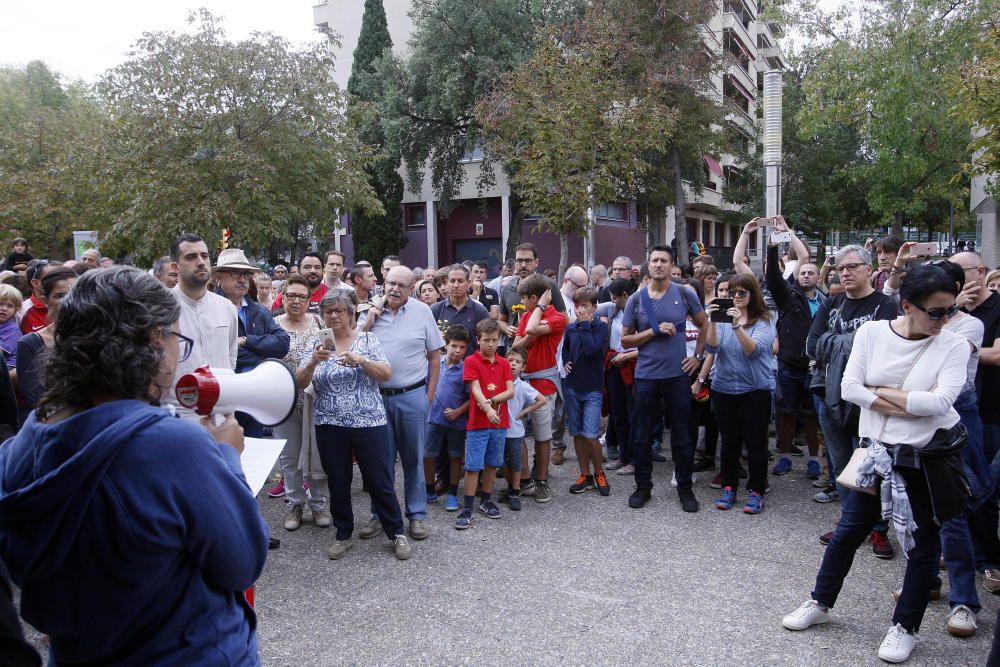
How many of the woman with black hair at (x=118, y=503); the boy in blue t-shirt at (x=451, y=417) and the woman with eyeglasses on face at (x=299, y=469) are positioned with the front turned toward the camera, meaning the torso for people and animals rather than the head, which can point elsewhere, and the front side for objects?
2

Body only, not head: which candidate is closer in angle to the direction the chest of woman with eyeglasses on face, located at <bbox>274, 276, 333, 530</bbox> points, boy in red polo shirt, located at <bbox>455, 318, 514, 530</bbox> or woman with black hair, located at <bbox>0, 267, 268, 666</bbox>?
the woman with black hair

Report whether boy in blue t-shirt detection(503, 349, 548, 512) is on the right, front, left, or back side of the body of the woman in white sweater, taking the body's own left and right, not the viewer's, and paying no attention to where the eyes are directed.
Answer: right

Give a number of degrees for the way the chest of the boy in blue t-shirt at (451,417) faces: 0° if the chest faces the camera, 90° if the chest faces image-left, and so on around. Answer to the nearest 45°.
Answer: approximately 0°

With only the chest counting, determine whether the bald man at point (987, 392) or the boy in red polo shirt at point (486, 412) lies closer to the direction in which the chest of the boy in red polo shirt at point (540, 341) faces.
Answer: the boy in red polo shirt

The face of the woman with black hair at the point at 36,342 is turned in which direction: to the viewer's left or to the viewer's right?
to the viewer's right

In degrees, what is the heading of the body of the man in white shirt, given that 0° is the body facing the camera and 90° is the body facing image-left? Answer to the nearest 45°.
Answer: approximately 0°

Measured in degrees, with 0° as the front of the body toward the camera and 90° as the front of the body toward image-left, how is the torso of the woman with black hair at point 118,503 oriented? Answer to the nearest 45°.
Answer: approximately 225°

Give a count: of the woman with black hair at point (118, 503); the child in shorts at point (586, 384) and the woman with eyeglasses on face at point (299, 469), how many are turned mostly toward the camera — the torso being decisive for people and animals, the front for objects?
2
